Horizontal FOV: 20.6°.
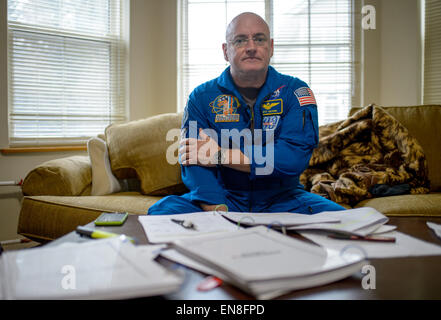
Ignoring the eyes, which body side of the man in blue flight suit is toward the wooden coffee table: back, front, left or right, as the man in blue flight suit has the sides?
front

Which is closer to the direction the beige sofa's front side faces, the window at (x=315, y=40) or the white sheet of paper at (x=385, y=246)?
the white sheet of paper

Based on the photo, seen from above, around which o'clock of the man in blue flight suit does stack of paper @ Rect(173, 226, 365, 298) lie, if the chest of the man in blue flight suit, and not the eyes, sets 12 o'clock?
The stack of paper is roughly at 12 o'clock from the man in blue flight suit.

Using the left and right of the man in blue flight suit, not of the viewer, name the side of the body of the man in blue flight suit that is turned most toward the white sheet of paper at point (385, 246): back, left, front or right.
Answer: front

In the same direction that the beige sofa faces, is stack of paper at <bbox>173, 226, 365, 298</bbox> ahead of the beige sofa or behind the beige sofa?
ahead

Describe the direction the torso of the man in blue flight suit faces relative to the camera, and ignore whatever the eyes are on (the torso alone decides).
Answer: toward the camera

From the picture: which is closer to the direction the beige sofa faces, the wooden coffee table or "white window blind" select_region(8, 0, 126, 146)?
the wooden coffee table

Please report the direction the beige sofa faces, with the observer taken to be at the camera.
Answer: facing the viewer

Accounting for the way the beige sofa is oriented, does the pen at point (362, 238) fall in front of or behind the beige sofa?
in front

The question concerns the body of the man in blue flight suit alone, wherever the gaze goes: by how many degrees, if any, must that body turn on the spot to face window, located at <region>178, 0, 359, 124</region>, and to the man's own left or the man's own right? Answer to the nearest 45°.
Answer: approximately 180°

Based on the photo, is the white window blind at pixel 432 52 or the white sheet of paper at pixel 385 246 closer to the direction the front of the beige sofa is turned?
the white sheet of paper
